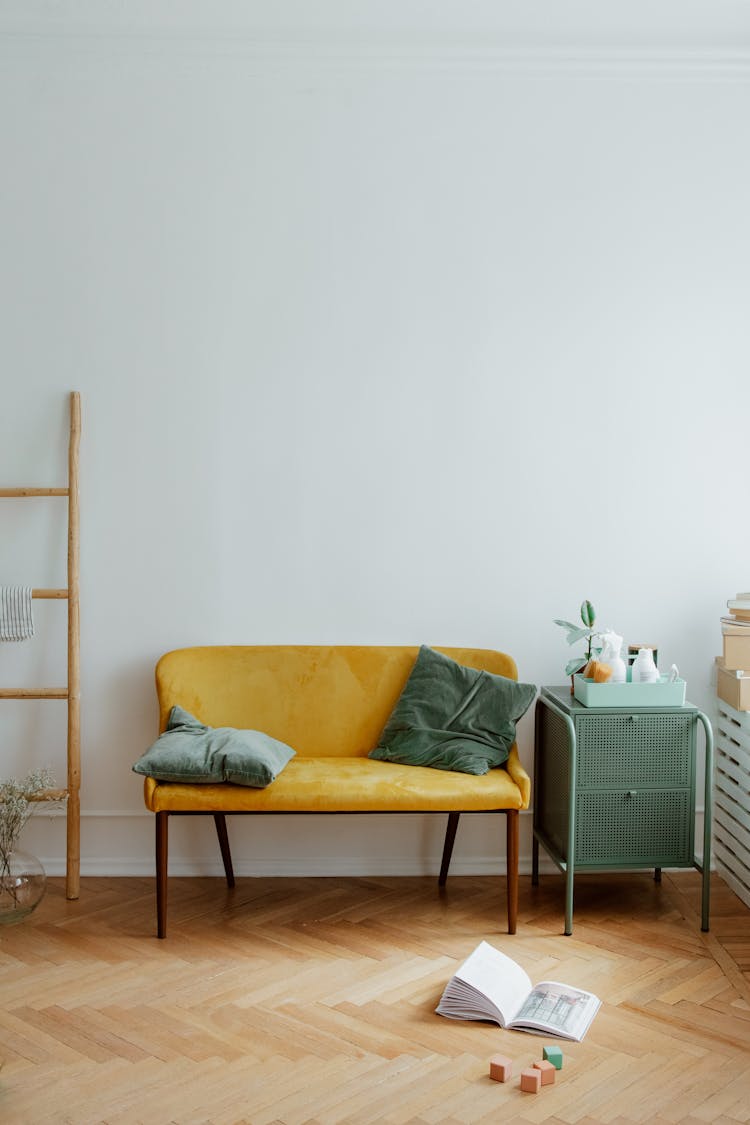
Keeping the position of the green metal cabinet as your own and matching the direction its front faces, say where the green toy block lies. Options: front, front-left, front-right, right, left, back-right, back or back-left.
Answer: front

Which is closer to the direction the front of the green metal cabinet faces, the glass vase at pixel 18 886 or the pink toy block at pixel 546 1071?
the pink toy block

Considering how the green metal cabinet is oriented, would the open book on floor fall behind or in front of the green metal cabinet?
in front

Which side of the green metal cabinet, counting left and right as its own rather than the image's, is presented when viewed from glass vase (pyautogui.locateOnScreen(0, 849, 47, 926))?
right

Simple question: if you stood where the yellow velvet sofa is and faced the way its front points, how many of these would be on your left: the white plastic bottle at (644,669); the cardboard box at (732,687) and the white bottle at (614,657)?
3

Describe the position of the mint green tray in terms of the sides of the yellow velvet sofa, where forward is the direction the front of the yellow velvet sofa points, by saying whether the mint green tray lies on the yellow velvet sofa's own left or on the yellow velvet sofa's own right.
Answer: on the yellow velvet sofa's own left

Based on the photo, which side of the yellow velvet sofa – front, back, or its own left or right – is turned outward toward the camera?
front

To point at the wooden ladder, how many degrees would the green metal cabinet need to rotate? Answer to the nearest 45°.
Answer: approximately 90° to its right

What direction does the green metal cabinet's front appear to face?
toward the camera

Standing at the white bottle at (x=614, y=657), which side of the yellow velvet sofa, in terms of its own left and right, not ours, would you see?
left

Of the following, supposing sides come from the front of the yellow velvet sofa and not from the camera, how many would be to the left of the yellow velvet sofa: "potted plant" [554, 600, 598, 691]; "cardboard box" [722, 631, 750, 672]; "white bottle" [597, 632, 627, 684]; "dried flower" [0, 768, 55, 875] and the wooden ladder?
3

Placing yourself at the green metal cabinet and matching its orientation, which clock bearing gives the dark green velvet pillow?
The dark green velvet pillow is roughly at 3 o'clock from the green metal cabinet.

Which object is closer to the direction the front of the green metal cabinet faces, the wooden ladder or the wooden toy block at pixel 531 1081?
the wooden toy block

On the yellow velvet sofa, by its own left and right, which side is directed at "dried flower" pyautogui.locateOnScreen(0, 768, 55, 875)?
right

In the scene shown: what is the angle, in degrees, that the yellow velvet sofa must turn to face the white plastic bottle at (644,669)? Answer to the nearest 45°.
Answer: approximately 90° to its left

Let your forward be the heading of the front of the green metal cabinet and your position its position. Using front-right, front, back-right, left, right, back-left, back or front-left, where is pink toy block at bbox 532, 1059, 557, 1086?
front

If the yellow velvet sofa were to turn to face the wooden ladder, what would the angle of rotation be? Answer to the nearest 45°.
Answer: approximately 90° to its right
